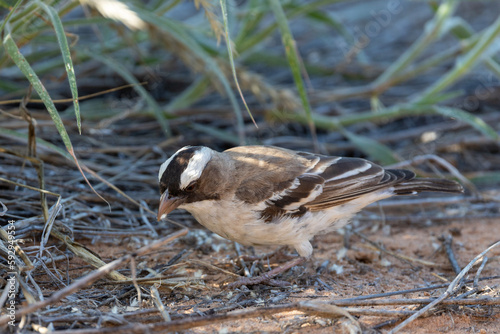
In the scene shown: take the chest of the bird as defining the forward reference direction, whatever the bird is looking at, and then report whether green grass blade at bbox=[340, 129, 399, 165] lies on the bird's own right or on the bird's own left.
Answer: on the bird's own right

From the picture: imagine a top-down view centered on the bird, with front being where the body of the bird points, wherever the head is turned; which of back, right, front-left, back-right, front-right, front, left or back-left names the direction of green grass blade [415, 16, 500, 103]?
back-right

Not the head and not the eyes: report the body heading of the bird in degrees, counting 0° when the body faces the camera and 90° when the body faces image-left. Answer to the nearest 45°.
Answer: approximately 90°

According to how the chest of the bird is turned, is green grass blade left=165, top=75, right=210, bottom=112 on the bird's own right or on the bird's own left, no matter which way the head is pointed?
on the bird's own right
